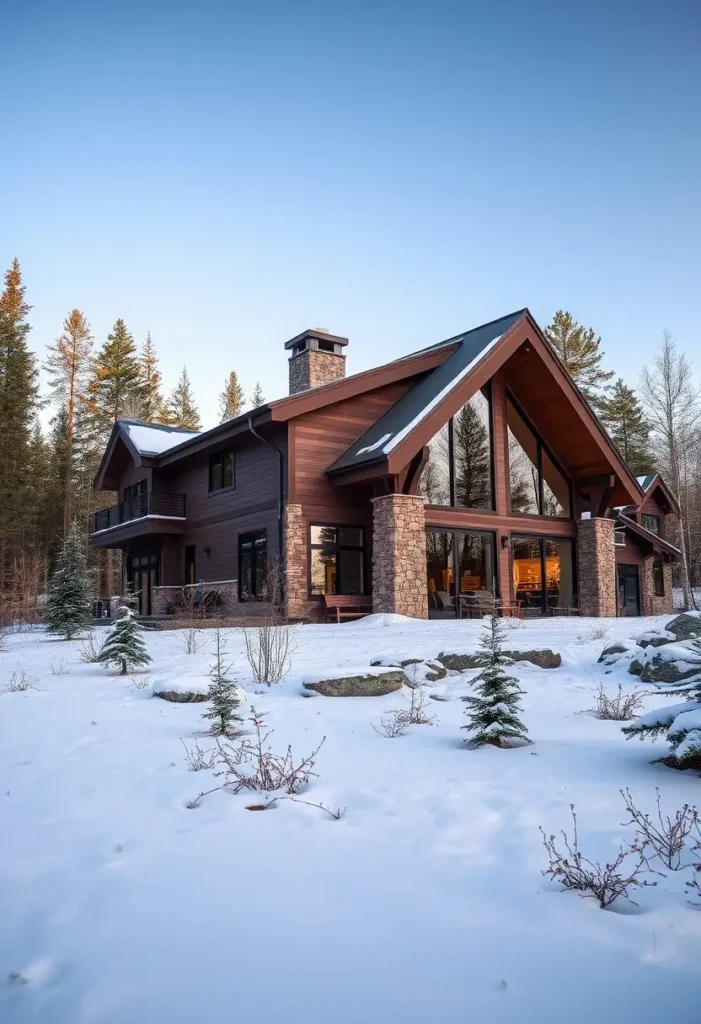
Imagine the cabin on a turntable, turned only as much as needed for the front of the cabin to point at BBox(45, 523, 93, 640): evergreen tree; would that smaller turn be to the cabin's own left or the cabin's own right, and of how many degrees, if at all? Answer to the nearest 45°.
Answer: approximately 90° to the cabin's own right

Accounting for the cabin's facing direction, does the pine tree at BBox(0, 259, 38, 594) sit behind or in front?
behind

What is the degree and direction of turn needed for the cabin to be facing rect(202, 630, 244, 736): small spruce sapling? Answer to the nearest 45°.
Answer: approximately 45° to its right

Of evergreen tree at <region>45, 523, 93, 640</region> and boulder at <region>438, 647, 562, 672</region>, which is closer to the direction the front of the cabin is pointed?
the boulder

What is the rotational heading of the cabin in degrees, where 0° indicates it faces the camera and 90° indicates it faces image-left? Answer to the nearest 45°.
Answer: approximately 315°

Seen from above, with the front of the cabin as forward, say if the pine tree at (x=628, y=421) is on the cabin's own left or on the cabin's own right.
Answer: on the cabin's own left

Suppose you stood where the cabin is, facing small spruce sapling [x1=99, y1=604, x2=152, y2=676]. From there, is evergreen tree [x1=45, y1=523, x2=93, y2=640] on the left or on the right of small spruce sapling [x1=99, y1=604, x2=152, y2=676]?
right

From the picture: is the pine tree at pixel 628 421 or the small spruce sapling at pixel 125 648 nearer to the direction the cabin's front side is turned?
the small spruce sapling

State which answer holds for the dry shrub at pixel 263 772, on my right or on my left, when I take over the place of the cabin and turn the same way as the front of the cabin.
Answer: on my right

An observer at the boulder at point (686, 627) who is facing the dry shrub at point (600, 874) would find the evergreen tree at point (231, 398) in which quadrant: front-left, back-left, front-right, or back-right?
back-right
